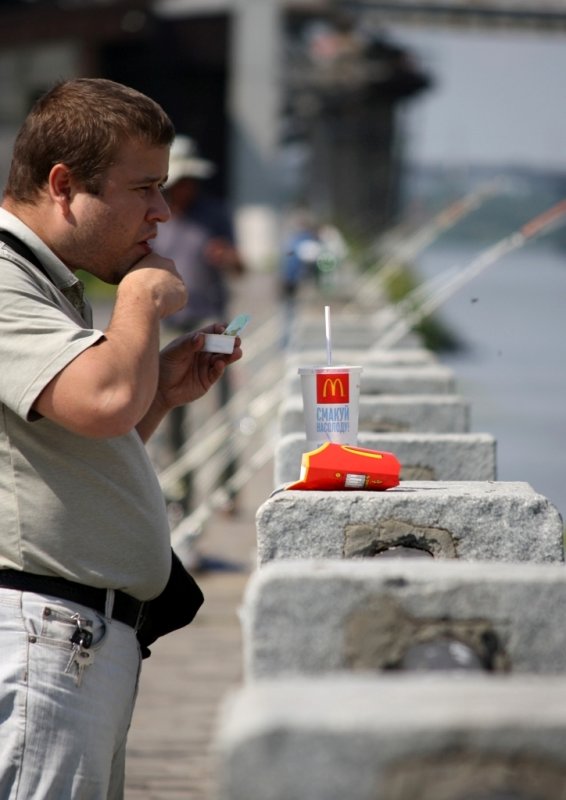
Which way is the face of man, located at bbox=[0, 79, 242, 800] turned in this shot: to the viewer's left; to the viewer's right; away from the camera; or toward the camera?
to the viewer's right

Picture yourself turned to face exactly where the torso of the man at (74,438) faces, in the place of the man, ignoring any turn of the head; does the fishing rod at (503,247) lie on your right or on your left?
on your left

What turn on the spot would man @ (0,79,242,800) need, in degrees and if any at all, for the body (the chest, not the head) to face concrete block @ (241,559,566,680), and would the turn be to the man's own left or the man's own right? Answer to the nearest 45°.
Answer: approximately 45° to the man's own right

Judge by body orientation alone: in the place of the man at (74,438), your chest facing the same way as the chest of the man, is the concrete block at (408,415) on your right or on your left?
on your left

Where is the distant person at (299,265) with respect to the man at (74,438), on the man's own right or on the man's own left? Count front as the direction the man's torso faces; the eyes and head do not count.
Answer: on the man's own left

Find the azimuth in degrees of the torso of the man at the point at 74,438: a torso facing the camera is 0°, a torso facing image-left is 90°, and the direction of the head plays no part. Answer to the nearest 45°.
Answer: approximately 270°

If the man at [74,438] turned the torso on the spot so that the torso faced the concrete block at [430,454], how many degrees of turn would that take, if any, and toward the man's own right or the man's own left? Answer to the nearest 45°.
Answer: approximately 45° to the man's own left

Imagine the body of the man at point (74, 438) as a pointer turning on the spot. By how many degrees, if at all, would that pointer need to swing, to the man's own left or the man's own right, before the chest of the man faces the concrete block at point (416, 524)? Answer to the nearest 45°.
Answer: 0° — they already face it

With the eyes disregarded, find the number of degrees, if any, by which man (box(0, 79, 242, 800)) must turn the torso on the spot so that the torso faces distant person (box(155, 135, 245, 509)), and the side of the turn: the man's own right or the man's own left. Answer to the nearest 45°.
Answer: approximately 90° to the man's own left
